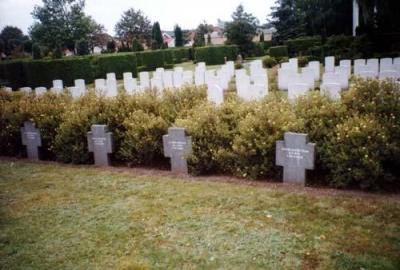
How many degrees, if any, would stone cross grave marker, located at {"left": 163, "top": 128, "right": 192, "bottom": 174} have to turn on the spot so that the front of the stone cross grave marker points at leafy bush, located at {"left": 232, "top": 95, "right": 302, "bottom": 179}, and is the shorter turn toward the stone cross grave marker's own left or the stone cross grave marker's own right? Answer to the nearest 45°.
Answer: approximately 45° to the stone cross grave marker's own left

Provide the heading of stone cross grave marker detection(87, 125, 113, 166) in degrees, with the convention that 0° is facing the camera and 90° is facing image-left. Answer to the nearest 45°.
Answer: approximately 0°

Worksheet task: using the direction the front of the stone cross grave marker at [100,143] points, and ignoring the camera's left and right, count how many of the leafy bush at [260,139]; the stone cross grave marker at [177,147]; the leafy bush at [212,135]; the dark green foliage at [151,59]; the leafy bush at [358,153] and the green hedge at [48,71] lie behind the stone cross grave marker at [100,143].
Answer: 2

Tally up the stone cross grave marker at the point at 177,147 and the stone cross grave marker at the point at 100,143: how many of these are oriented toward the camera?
2

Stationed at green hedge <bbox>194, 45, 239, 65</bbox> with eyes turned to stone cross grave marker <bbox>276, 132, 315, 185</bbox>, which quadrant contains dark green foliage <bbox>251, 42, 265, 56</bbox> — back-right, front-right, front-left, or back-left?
back-left

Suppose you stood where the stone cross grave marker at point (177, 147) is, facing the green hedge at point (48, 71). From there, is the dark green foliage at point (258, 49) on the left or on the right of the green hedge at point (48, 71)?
right

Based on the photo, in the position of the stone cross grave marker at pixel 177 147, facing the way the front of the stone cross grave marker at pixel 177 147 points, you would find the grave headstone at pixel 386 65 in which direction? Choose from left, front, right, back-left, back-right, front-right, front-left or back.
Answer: back-left

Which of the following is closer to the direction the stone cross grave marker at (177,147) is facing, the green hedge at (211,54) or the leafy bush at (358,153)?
the leafy bush

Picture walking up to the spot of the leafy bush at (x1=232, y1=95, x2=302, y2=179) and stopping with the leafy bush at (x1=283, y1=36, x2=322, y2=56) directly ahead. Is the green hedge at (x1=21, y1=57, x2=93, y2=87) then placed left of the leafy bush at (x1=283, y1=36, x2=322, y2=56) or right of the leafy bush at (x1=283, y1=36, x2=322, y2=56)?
left

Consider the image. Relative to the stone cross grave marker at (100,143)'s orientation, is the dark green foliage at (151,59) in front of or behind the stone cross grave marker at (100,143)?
behind
